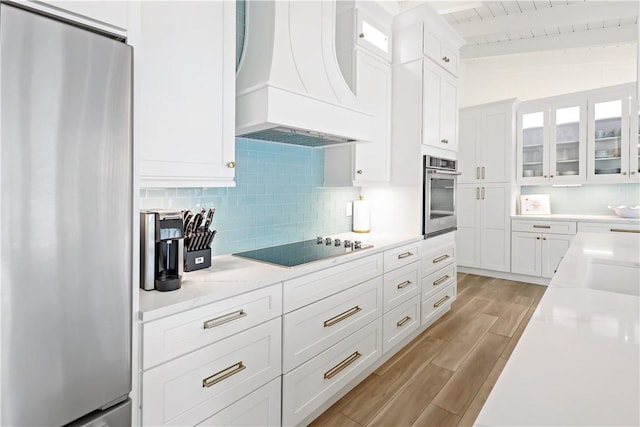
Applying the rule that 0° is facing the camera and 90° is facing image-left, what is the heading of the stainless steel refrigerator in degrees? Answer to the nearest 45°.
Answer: approximately 315°

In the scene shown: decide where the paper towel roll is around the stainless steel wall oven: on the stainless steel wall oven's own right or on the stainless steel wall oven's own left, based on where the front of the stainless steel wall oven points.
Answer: on the stainless steel wall oven's own right

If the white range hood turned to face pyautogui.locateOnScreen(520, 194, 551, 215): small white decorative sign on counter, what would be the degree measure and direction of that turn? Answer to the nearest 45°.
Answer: approximately 90° to its left

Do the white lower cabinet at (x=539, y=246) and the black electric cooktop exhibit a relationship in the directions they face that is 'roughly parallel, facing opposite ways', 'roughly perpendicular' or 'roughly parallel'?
roughly perpendicular

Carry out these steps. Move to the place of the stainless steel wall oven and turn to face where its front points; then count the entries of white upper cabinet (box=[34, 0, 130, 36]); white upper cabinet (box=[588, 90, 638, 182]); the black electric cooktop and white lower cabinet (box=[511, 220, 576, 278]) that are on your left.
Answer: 2

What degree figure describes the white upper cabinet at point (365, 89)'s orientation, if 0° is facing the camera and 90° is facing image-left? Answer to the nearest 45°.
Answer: approximately 315°

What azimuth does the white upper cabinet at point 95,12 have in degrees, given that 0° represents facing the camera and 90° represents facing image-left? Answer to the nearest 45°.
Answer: approximately 315°

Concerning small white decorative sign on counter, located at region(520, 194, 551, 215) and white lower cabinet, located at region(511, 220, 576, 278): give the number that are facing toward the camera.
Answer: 2

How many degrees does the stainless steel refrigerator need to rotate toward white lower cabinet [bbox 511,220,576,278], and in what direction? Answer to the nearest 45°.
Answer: approximately 45° to its left

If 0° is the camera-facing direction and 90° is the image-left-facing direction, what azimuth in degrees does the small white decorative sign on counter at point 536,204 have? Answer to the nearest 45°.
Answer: approximately 0°

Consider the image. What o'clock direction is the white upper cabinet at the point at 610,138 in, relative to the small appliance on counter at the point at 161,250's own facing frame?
The white upper cabinet is roughly at 10 o'clock from the small appliance on counter.

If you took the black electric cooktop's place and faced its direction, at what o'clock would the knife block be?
The knife block is roughly at 3 o'clock from the black electric cooktop.
